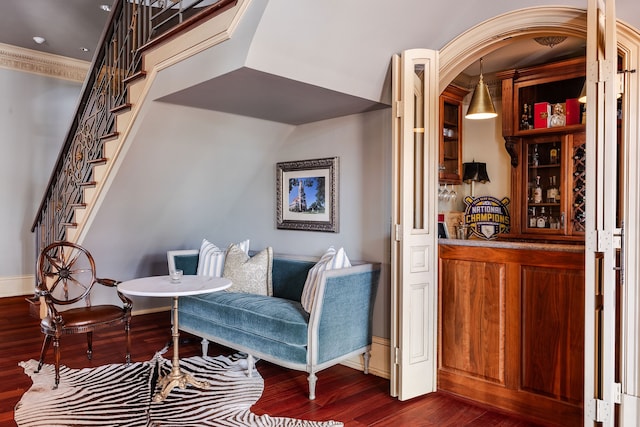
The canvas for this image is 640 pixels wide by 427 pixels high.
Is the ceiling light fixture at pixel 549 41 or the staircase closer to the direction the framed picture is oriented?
the staircase

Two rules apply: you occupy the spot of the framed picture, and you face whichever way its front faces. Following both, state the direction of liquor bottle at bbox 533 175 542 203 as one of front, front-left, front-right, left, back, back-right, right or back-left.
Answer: back-left

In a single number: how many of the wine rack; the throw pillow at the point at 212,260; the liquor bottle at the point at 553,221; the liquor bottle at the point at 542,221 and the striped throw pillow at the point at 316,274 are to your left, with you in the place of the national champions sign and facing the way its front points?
3

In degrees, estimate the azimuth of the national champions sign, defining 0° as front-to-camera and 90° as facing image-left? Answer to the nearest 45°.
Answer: approximately 0°

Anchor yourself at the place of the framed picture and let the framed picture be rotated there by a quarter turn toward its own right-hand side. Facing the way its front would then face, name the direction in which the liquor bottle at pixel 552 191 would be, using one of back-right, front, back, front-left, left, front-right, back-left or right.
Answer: back-right

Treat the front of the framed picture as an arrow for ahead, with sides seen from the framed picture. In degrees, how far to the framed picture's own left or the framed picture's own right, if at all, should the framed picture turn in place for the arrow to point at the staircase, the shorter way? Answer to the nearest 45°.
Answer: approximately 45° to the framed picture's own right

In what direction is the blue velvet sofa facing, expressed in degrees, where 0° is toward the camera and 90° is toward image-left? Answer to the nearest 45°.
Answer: approximately 45°

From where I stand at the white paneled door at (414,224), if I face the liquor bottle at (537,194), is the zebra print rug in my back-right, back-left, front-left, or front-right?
back-left

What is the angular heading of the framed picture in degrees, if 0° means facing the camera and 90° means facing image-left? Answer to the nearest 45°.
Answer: approximately 45°

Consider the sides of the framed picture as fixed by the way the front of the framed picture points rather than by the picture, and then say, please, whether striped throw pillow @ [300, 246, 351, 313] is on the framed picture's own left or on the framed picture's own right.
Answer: on the framed picture's own left

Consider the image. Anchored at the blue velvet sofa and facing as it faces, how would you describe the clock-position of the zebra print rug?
The zebra print rug is roughly at 1 o'clock from the blue velvet sofa.
